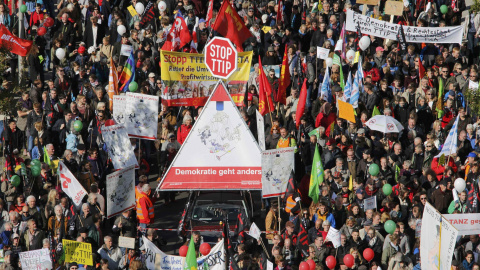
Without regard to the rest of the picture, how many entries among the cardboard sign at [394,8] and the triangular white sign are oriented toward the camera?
2

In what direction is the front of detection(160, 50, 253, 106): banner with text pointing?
toward the camera

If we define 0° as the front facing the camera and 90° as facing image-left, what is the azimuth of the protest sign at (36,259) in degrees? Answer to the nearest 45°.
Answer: approximately 0°

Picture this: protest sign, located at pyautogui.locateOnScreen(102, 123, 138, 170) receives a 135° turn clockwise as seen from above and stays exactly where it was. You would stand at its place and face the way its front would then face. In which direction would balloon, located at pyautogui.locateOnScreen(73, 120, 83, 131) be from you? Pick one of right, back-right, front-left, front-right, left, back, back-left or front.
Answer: front

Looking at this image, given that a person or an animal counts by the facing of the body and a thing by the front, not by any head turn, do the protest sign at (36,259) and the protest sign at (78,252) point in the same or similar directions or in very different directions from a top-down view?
same or similar directions

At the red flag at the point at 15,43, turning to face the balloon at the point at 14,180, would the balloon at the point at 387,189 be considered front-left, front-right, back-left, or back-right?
front-left

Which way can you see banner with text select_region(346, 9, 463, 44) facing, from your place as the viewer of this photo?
facing the viewer

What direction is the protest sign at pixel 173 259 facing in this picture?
toward the camera

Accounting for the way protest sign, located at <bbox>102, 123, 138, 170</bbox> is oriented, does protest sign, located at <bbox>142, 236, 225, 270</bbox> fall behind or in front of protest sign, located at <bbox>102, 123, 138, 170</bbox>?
in front

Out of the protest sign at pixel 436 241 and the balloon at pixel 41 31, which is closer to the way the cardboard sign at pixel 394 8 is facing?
the protest sign

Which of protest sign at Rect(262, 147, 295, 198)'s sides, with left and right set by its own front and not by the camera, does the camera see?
front
